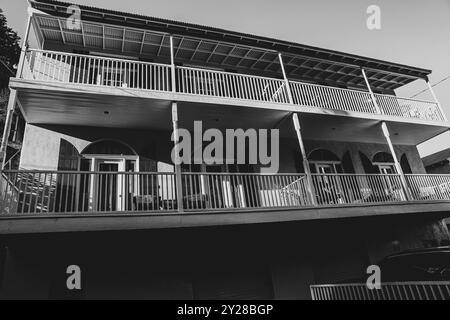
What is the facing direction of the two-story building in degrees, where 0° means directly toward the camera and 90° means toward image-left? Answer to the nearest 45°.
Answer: approximately 315°
